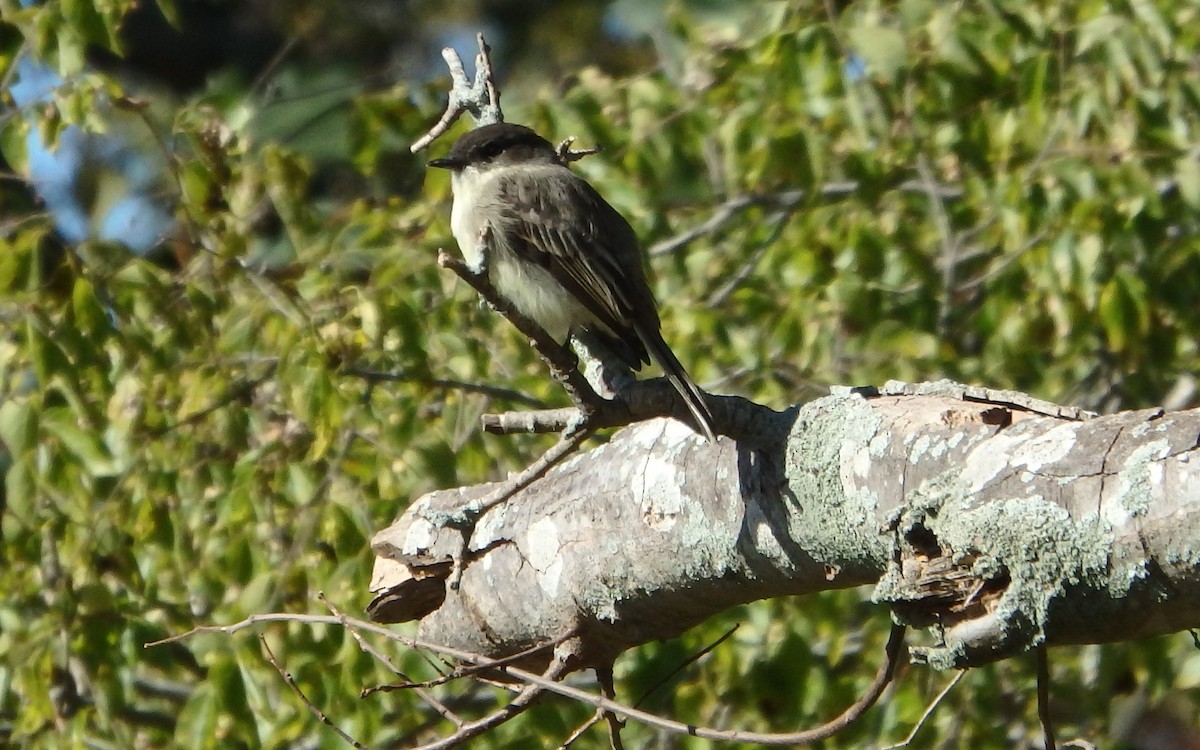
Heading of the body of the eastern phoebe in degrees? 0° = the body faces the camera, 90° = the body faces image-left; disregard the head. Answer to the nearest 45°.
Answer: approximately 90°

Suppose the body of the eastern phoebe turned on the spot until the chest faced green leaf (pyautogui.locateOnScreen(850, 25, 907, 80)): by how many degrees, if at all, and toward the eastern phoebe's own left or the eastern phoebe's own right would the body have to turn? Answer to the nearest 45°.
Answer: approximately 90° to the eastern phoebe's own right

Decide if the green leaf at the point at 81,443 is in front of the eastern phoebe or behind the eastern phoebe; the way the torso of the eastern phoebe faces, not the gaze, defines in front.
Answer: in front

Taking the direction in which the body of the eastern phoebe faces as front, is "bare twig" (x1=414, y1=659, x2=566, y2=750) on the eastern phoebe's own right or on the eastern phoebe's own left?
on the eastern phoebe's own left

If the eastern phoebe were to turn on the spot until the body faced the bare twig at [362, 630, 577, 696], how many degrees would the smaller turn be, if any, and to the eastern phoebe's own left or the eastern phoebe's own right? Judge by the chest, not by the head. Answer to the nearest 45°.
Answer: approximately 90° to the eastern phoebe's own left

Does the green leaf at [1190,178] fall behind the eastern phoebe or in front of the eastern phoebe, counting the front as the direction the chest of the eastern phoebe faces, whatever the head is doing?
behind

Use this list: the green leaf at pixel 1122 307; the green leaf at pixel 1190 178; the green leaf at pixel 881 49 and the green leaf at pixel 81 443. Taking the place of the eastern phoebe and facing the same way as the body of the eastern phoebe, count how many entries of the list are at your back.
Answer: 3

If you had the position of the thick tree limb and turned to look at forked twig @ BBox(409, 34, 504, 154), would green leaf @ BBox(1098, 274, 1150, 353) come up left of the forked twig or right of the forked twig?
right

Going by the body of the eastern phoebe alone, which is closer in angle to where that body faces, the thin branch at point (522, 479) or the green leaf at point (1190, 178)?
the thin branch

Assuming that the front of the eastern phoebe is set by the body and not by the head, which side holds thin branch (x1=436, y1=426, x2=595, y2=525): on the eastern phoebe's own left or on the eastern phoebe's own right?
on the eastern phoebe's own left

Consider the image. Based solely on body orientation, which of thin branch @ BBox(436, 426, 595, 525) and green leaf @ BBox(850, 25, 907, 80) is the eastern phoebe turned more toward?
the thin branch

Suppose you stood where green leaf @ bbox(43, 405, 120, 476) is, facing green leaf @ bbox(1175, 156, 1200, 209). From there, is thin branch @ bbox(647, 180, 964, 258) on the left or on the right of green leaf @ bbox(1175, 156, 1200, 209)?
left

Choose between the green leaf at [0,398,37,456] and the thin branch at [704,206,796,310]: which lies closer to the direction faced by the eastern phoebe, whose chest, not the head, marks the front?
the green leaf

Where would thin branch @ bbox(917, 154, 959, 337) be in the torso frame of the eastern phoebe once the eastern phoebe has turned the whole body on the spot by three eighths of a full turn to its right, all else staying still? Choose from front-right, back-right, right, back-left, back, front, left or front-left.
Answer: front
